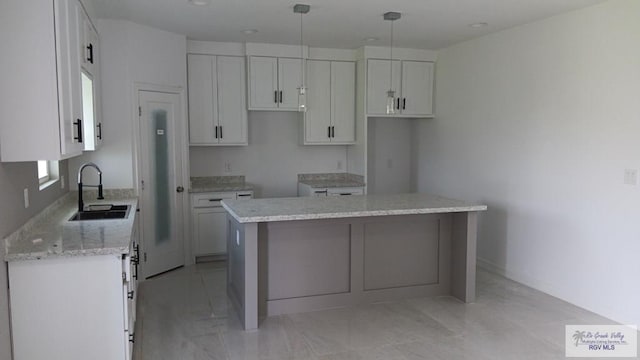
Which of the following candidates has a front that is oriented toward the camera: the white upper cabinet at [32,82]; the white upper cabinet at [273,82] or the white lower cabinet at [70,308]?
the white upper cabinet at [273,82]

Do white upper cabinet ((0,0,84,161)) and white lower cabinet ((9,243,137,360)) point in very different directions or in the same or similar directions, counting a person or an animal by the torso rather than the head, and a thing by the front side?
same or similar directions

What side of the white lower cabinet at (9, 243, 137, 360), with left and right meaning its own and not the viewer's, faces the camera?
right

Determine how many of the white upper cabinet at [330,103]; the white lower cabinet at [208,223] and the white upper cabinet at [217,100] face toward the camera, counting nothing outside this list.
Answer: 3

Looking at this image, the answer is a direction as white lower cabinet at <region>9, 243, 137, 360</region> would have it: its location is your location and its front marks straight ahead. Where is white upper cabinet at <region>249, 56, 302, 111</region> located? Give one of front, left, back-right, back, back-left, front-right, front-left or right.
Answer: front-left

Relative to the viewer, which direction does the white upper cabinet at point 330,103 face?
toward the camera

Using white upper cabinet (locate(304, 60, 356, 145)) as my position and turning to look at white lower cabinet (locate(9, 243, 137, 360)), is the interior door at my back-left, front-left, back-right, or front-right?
front-right

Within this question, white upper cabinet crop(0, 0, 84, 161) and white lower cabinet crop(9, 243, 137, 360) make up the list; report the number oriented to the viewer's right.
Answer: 2

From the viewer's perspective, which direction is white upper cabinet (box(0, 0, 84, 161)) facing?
to the viewer's right

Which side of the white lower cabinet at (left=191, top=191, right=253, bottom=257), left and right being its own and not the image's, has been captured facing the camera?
front

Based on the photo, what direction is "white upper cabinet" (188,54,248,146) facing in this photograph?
toward the camera

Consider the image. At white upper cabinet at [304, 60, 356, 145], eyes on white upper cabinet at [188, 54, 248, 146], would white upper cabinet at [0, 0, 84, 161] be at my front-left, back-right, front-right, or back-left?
front-left
